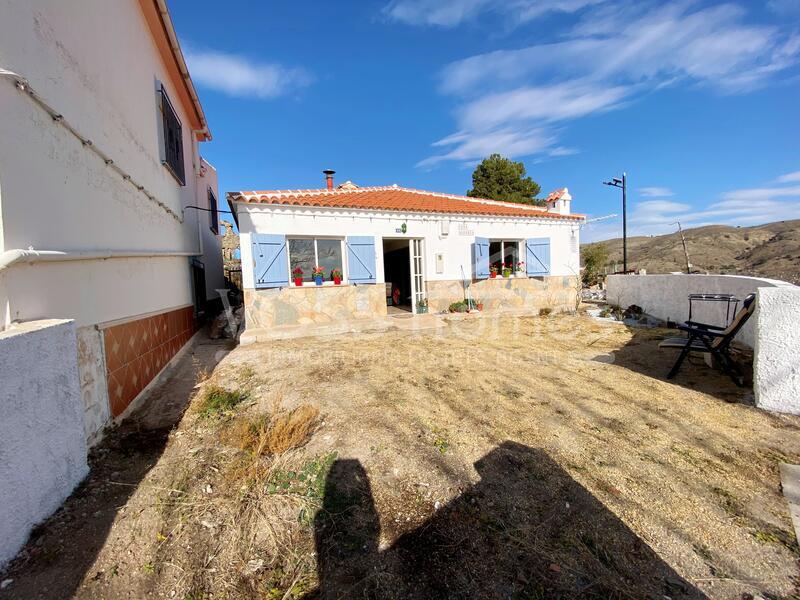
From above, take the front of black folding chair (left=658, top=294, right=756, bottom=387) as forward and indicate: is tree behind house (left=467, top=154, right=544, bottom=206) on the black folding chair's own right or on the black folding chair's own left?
on the black folding chair's own right

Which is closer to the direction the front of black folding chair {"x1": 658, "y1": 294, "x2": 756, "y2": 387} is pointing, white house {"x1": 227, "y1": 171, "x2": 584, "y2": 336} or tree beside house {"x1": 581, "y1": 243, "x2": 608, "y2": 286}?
the white house

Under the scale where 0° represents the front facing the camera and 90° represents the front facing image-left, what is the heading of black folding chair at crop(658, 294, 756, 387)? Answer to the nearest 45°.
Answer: approximately 90°

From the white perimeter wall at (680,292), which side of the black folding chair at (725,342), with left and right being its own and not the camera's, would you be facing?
right

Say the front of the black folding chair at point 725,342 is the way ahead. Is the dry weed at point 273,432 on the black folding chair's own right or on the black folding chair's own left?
on the black folding chair's own left

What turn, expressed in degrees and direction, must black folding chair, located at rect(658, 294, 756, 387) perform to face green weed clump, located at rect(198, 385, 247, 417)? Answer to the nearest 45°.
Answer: approximately 45° to its left

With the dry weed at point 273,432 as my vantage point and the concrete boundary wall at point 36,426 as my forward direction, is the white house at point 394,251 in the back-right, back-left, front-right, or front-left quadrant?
back-right

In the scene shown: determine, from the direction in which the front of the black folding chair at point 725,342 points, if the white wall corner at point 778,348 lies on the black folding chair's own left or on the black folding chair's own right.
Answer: on the black folding chair's own left

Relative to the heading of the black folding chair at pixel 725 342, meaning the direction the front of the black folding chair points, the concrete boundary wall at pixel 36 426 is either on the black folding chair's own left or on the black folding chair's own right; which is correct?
on the black folding chair's own left
